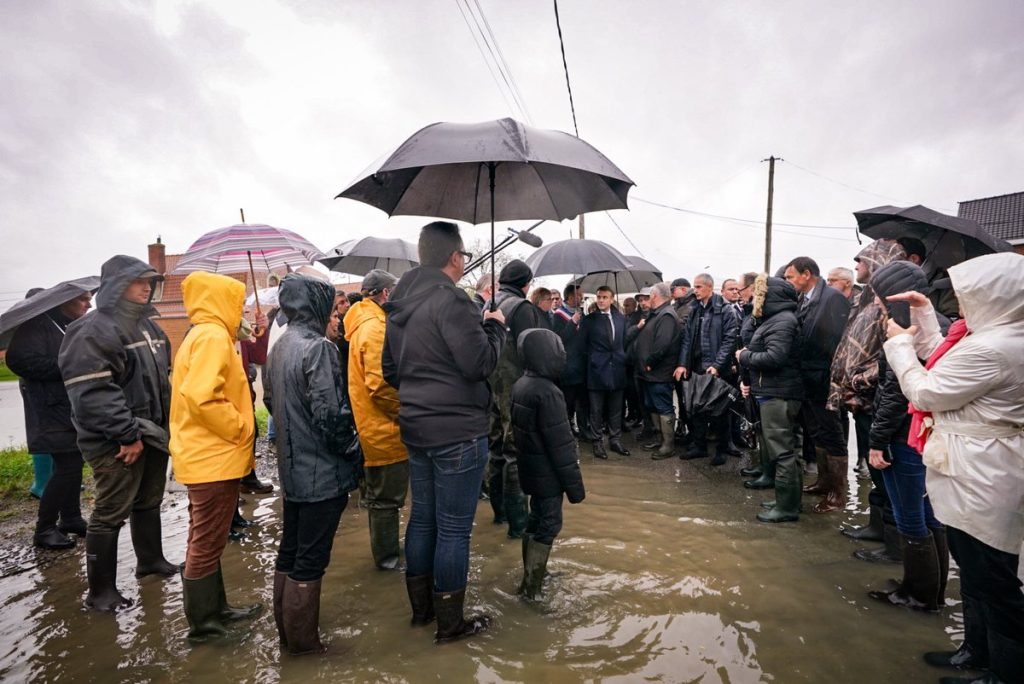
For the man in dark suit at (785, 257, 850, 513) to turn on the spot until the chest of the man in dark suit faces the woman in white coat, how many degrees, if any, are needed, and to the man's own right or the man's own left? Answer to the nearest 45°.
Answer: approximately 90° to the man's own left

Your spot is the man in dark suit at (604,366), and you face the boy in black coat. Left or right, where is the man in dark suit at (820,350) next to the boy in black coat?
left

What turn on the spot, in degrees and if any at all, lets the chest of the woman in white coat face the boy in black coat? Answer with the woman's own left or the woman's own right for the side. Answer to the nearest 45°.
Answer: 0° — they already face them

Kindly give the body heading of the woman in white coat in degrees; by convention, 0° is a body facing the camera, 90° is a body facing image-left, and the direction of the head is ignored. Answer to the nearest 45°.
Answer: approximately 90°

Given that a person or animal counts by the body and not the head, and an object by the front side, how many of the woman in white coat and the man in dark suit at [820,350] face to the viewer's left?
2

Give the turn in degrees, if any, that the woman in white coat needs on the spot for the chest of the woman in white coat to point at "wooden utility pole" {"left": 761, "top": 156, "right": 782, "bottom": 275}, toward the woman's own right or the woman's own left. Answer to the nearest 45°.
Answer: approximately 90° to the woman's own right

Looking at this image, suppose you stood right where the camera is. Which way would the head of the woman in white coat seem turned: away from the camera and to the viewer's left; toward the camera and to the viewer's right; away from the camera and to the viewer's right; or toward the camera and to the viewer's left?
away from the camera and to the viewer's left

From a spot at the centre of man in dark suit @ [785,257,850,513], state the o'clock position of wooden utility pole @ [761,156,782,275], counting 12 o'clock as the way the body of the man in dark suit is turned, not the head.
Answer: The wooden utility pole is roughly at 3 o'clock from the man in dark suit.

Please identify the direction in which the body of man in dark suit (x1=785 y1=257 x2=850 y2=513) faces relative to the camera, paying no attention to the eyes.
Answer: to the viewer's left
